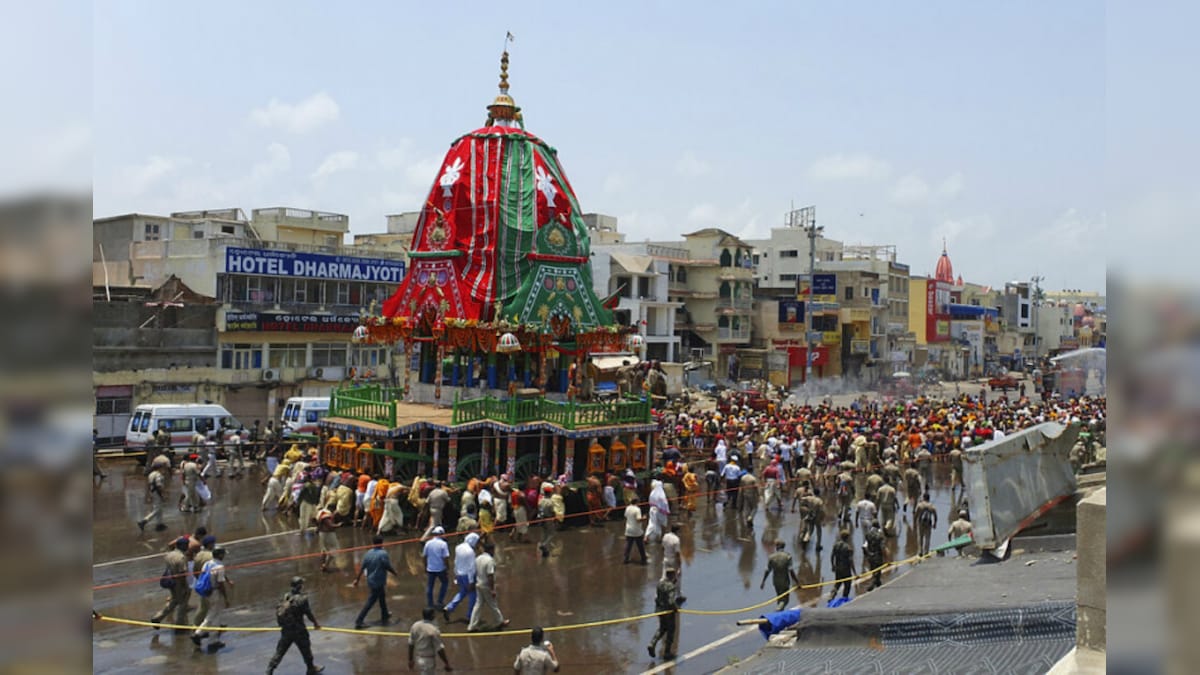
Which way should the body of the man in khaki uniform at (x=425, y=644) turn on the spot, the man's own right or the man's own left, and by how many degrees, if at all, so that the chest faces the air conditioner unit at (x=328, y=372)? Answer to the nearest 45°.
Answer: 0° — they already face it

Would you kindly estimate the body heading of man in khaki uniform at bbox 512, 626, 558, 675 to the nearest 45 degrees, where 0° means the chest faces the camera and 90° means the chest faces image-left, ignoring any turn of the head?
approximately 180°

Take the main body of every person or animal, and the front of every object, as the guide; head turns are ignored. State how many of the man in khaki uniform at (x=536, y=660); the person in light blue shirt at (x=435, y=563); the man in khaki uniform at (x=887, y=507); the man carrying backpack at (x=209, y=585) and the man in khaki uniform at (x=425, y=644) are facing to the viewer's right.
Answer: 1

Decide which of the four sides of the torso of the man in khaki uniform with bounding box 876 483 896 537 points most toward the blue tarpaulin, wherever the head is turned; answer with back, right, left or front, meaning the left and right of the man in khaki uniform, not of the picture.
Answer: back

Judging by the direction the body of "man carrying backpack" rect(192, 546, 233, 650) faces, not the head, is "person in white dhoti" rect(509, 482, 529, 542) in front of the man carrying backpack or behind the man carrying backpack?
in front

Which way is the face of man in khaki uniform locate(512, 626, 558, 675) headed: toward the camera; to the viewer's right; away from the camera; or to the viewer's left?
away from the camera

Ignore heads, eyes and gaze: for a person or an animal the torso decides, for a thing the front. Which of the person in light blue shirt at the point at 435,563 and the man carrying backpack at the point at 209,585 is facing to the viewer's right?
the man carrying backpack

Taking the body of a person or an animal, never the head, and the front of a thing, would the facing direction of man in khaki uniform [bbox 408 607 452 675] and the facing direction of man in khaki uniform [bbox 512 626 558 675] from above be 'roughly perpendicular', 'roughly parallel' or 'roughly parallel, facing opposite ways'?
roughly parallel

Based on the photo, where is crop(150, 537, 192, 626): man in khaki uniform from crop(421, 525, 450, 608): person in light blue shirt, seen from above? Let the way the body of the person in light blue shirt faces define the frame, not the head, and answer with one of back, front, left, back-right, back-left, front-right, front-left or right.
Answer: left

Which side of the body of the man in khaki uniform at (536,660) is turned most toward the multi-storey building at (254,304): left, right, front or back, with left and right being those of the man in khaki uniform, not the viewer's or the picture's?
front

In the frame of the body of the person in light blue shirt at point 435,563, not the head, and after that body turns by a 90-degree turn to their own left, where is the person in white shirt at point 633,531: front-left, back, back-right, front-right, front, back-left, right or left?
back-right

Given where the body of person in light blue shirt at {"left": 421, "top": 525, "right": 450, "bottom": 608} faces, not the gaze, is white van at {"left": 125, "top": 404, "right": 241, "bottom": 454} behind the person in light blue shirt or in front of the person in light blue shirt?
in front

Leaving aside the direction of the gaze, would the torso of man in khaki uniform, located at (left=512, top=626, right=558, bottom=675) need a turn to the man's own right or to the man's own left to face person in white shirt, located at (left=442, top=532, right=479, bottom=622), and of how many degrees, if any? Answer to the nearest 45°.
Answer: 0° — they already face them

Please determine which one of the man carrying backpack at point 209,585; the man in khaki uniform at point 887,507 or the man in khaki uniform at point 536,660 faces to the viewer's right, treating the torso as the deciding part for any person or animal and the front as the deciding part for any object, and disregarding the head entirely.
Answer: the man carrying backpack
